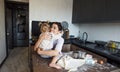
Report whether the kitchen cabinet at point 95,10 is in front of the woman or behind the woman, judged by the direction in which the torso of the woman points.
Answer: behind

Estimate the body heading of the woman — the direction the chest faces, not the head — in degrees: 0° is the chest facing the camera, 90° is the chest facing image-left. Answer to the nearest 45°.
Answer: approximately 45°
